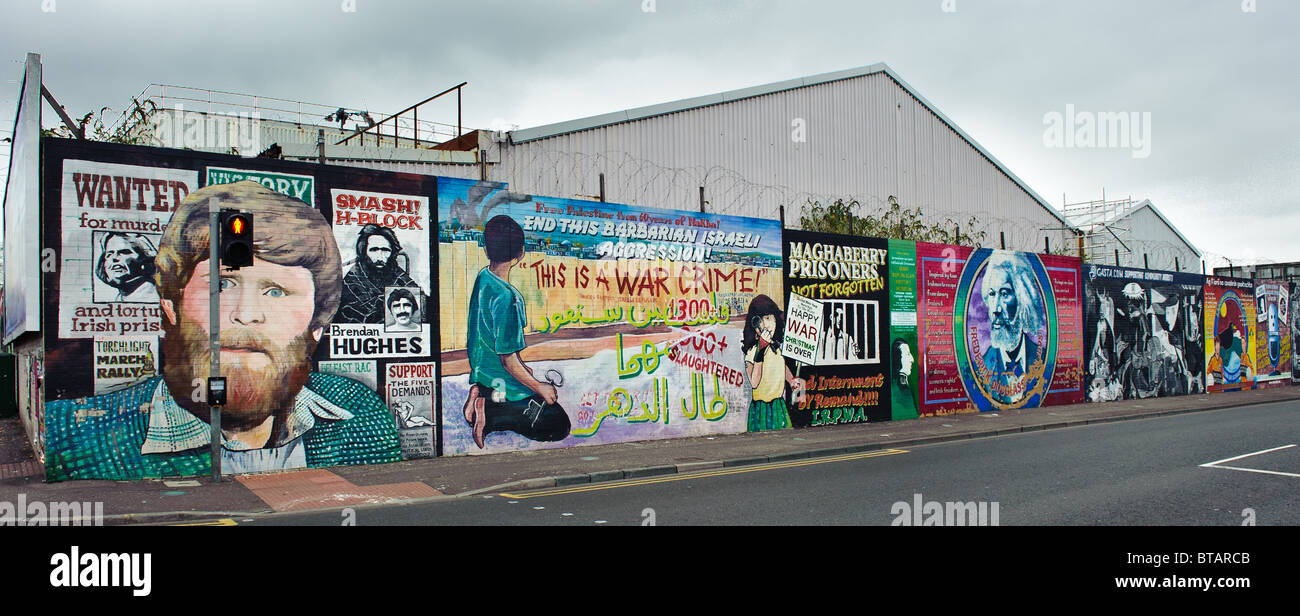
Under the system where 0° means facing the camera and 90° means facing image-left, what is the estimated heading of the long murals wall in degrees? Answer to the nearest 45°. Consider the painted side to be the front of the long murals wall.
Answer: approximately 315°

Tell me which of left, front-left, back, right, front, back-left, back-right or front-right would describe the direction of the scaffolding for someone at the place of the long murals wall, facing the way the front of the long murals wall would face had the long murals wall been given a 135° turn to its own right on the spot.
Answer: back-right
